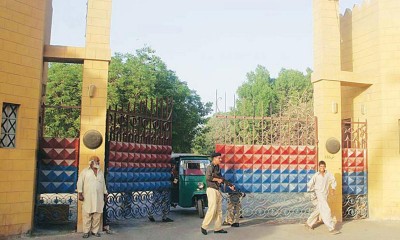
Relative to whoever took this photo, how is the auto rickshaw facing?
facing the viewer and to the right of the viewer

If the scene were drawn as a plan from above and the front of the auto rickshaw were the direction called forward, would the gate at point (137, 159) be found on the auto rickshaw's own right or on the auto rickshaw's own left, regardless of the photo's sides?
on the auto rickshaw's own right
